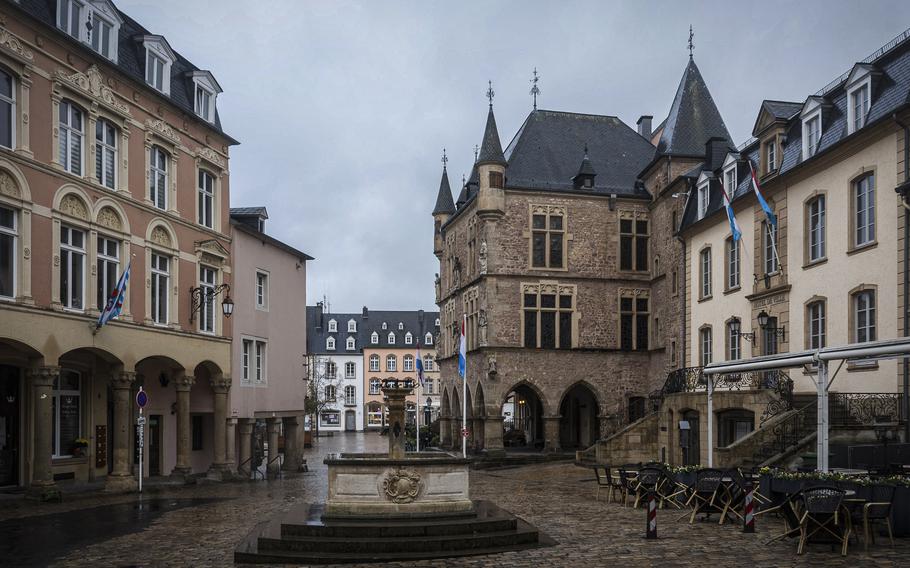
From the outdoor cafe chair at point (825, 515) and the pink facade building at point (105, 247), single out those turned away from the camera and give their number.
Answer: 1

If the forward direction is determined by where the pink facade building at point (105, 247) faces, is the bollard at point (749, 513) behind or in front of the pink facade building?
in front

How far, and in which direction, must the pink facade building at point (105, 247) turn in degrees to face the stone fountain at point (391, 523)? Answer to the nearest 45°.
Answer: approximately 45° to its right

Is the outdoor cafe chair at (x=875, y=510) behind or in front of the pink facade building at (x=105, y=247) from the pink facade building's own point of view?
in front

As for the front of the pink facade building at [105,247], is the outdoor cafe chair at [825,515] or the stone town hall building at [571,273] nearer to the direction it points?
the outdoor cafe chair

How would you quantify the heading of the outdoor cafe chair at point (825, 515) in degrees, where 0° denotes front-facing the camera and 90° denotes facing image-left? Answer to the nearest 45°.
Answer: approximately 180°
